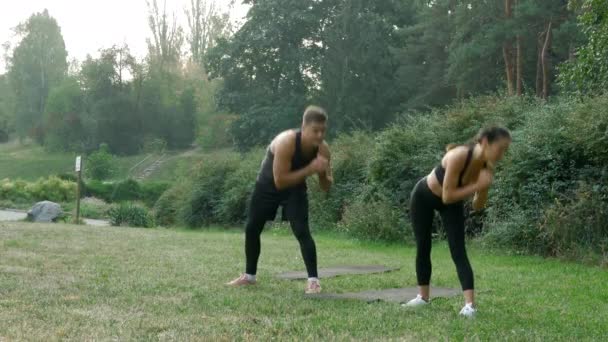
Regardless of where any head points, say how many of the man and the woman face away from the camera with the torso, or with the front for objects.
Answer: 0

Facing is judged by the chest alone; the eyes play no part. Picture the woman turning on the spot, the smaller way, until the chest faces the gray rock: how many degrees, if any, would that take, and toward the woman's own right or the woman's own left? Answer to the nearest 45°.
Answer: approximately 180°

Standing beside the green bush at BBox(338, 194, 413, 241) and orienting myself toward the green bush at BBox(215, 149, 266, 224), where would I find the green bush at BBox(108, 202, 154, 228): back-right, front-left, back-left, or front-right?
front-left

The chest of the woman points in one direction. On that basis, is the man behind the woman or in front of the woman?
behind

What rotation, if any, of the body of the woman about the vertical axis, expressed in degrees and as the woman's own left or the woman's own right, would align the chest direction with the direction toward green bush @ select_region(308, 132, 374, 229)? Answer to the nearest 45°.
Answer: approximately 135° to the woman's own left

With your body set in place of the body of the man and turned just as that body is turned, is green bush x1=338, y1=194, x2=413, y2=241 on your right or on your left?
on your left

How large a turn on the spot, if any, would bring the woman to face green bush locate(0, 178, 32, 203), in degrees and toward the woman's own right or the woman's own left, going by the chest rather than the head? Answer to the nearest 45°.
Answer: approximately 180°

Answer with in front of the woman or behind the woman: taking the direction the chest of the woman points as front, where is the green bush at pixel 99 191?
behind

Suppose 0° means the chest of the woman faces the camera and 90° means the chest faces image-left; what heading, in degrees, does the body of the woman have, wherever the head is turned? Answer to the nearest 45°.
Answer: approximately 315°

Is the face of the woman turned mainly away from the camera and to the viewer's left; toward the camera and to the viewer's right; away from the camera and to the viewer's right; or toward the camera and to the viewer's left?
toward the camera and to the viewer's right

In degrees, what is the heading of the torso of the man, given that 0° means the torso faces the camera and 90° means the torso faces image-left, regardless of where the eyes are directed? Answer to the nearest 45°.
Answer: approximately 315°

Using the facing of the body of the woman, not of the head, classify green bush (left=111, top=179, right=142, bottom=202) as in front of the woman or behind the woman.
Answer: behind

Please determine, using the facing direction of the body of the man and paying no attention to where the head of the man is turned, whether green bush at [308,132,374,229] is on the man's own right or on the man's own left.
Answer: on the man's own left
